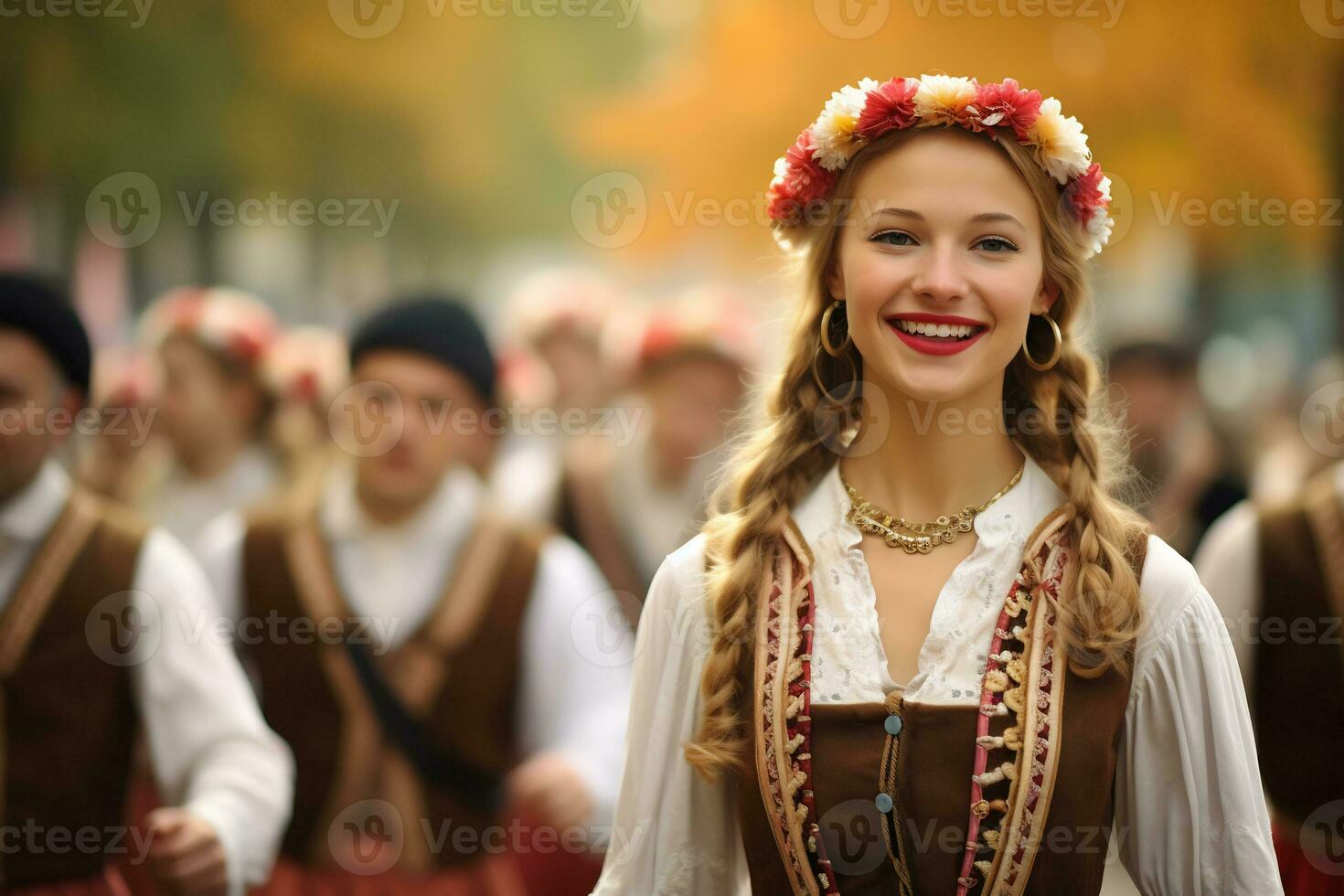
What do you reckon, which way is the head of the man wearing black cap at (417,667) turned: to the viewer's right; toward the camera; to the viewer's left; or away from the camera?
toward the camera

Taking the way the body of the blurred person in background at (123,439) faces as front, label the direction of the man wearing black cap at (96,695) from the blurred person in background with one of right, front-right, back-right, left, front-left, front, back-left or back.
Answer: front

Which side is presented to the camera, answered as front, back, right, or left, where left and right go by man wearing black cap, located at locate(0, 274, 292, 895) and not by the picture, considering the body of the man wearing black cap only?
front

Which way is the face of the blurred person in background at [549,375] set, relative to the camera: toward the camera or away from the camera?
toward the camera

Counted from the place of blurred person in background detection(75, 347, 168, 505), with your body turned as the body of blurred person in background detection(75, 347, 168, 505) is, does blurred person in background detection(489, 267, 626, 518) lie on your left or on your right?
on your left

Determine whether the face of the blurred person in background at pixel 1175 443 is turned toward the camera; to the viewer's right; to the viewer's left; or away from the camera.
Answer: toward the camera

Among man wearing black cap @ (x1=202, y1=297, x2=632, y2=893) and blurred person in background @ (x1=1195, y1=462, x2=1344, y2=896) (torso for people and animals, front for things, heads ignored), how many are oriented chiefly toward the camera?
2

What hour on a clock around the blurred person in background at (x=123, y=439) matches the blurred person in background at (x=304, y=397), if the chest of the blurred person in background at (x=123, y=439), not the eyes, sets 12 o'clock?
the blurred person in background at (x=304, y=397) is roughly at 10 o'clock from the blurred person in background at (x=123, y=439).

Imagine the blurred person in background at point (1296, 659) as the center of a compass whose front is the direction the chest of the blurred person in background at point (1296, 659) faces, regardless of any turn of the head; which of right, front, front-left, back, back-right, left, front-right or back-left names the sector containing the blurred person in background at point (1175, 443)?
back

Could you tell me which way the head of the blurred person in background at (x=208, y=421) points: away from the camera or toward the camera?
toward the camera

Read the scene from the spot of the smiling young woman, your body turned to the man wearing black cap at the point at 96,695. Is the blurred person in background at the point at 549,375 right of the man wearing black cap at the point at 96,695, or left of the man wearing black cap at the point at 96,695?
right

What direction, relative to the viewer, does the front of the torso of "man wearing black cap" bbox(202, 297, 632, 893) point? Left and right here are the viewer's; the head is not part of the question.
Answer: facing the viewer
